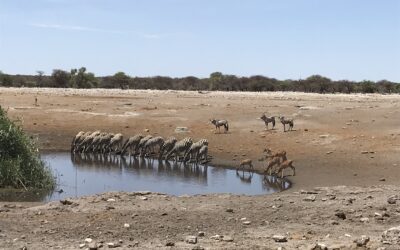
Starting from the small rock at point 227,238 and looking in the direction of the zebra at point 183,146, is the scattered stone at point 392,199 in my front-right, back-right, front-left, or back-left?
front-right

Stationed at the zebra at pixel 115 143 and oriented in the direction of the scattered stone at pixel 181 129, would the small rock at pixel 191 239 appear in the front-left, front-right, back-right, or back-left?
back-right

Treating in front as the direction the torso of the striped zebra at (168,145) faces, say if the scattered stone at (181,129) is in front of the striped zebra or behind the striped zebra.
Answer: behind

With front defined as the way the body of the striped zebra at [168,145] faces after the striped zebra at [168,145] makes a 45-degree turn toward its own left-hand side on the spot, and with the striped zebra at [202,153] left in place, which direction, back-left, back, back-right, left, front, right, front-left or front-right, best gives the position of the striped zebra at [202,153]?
front-left

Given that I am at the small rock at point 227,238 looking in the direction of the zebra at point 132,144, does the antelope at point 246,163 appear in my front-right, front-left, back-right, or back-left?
front-right

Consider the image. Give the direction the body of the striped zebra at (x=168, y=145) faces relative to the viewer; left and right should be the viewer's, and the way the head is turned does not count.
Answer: facing the viewer and to the left of the viewer

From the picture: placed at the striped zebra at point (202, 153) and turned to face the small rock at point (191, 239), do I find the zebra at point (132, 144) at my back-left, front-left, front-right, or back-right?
back-right
